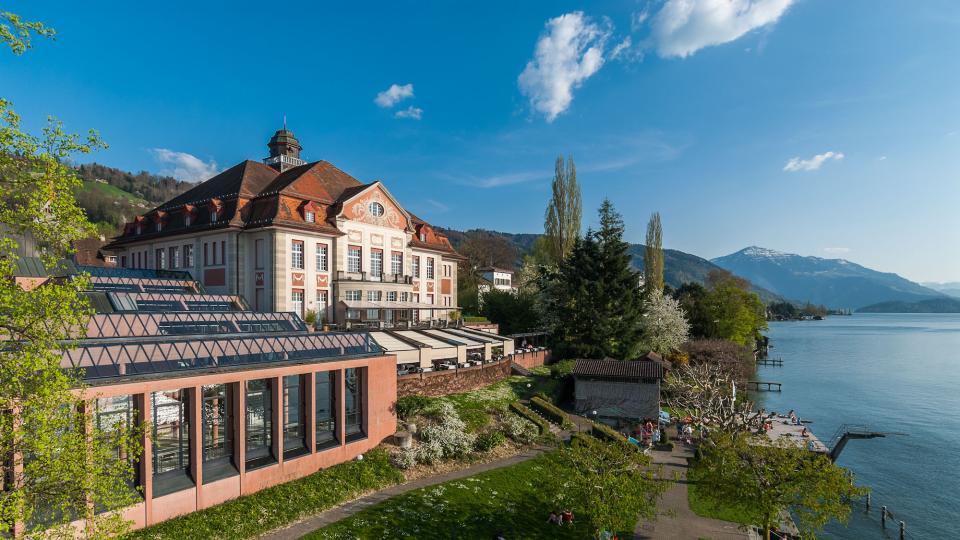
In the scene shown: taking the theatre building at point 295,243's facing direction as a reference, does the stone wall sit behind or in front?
in front

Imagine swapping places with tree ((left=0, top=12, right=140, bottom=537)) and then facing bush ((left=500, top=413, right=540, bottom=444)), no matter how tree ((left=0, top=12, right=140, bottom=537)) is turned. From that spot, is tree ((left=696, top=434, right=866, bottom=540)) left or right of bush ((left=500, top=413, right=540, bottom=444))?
right

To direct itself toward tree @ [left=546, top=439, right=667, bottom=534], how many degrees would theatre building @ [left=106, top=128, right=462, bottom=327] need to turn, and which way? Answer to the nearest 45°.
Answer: approximately 45° to its right

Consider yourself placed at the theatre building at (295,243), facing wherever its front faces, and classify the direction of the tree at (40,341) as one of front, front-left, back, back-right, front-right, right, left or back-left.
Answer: front-right

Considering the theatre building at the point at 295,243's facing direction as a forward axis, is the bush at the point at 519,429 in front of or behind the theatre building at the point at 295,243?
in front

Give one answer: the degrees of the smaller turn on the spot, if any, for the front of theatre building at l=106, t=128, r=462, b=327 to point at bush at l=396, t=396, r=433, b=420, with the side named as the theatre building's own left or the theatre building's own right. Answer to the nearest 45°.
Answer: approximately 45° to the theatre building's own right

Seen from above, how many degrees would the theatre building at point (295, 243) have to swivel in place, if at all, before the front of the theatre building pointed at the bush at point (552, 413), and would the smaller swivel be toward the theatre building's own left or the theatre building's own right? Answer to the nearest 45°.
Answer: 0° — it already faces it

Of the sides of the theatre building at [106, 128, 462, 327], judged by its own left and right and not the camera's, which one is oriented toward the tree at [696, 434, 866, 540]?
front

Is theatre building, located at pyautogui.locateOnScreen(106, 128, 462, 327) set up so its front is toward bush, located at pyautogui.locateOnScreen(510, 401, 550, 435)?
yes

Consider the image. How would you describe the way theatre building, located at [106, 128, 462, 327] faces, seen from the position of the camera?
facing the viewer and to the right of the viewer
